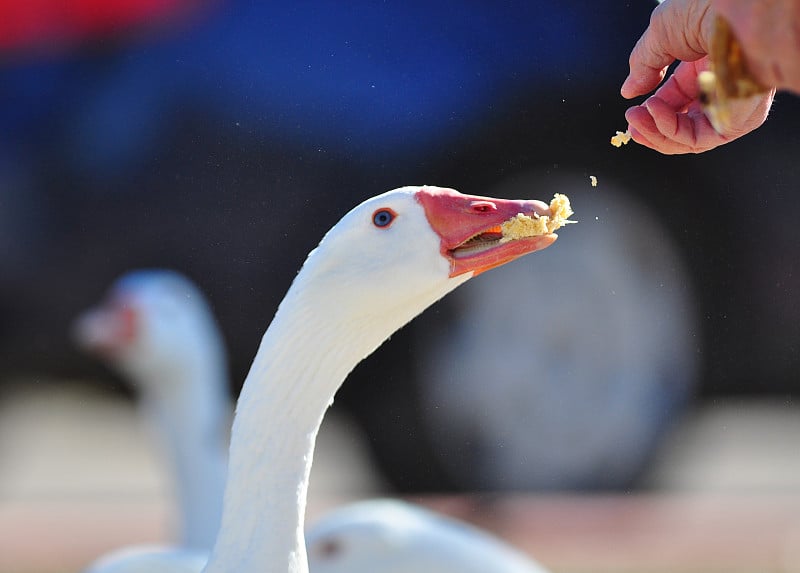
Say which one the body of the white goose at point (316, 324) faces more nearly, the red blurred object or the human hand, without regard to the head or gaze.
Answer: the human hand

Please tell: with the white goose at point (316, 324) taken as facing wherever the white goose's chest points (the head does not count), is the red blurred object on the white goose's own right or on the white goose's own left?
on the white goose's own left

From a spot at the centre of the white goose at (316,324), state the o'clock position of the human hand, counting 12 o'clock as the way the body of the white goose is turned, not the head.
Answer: The human hand is roughly at 12 o'clock from the white goose.

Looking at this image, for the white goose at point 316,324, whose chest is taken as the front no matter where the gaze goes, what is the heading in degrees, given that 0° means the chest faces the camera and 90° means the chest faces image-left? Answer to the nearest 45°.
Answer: approximately 270°

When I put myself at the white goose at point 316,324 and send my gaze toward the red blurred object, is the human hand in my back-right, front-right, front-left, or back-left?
back-right
